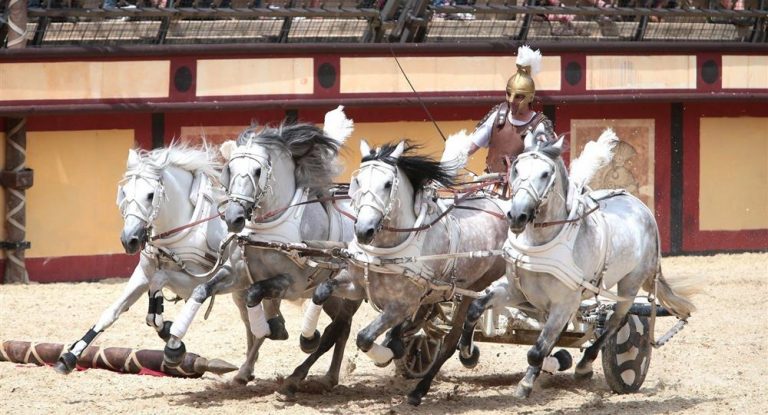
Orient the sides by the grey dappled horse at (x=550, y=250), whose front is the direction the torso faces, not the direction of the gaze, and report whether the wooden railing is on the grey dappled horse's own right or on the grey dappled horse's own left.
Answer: on the grey dappled horse's own right

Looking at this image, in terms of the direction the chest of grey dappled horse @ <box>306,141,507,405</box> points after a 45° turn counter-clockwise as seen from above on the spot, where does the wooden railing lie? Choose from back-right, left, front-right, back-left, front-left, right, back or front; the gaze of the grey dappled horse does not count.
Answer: back

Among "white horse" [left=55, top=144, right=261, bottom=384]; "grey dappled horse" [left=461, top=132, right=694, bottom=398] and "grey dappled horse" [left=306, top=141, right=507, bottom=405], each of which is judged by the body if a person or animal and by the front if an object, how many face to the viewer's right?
0

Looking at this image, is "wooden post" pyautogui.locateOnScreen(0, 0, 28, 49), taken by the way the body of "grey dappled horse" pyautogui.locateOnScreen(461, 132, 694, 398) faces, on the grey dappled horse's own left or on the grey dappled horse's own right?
on the grey dappled horse's own right

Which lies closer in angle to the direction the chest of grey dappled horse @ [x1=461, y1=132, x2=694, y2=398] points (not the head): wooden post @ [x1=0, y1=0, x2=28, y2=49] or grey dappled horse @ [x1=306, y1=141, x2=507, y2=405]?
the grey dappled horse

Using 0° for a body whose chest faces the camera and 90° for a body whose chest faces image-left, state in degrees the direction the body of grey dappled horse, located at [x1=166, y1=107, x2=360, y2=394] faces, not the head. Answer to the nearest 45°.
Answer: approximately 45°

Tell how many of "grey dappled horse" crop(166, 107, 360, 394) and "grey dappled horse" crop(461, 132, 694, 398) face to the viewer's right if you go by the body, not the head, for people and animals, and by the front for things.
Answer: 0

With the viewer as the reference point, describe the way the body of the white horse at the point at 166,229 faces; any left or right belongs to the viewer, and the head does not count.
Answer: facing the viewer and to the left of the viewer

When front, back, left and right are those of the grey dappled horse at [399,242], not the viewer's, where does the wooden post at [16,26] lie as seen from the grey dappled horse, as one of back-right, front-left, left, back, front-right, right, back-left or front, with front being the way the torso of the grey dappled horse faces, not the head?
right

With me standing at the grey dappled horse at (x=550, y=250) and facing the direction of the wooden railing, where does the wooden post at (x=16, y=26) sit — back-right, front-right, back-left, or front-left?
front-left

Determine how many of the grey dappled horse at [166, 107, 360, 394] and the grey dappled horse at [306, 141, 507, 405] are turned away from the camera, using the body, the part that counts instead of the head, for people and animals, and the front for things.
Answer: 0

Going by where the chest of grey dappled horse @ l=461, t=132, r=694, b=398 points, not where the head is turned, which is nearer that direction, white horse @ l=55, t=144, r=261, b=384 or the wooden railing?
the white horse
